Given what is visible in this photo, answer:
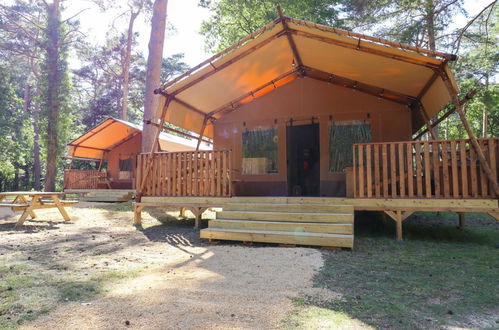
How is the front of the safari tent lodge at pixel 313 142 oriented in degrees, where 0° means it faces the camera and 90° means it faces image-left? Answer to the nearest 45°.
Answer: approximately 0°

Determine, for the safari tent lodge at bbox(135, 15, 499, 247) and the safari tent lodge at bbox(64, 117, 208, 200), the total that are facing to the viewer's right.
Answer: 0

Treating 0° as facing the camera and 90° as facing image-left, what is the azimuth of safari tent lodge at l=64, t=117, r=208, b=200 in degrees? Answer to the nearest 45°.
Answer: approximately 45°

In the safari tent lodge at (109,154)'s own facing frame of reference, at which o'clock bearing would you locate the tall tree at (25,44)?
The tall tree is roughly at 3 o'clock from the safari tent lodge.

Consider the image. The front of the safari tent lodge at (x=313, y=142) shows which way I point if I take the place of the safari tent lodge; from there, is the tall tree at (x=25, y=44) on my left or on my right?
on my right

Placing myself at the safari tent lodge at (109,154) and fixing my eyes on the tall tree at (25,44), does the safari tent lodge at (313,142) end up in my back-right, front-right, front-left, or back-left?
back-left

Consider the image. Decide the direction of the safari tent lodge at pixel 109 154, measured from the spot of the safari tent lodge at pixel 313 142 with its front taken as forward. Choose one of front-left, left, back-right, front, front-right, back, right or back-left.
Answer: back-right
